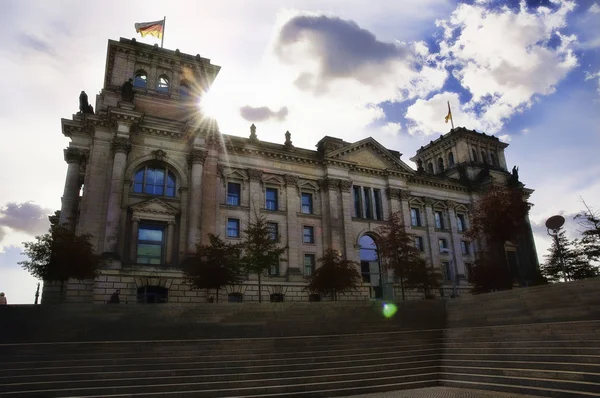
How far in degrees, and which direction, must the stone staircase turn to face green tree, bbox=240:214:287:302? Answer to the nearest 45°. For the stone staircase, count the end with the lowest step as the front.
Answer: approximately 180°

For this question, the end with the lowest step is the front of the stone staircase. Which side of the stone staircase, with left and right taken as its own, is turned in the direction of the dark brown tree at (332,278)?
back

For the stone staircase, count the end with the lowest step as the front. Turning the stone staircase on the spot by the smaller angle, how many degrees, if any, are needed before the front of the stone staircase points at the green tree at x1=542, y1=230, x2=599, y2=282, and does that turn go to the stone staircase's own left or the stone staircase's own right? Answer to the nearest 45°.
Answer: approximately 135° to the stone staircase's own left

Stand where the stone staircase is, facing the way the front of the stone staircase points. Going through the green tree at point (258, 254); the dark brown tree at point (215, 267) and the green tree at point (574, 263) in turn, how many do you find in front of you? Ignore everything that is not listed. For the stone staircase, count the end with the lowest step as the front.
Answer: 0

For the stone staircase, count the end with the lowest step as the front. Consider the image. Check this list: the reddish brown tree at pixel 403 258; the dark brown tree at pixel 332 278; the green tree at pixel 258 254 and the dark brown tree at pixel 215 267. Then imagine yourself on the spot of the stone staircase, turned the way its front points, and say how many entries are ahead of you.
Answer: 0

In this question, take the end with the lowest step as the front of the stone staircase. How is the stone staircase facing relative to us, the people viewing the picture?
facing the viewer

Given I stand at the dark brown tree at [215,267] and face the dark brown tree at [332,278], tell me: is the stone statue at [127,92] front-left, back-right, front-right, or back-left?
back-left

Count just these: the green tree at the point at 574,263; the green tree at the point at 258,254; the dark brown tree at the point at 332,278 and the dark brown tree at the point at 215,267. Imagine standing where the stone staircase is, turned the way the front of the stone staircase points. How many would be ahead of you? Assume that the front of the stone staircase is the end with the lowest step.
0

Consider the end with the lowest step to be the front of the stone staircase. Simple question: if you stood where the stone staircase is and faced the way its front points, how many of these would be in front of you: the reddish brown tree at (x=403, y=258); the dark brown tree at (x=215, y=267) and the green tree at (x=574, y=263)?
0

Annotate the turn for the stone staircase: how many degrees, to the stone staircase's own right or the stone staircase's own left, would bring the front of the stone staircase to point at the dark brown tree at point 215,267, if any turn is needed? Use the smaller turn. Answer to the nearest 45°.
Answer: approximately 135° to the stone staircase's own right

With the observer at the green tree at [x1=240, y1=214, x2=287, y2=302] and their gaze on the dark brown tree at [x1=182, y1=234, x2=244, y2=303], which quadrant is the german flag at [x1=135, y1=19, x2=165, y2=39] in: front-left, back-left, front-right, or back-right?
front-right

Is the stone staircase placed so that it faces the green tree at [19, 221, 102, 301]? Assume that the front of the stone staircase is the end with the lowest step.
no
